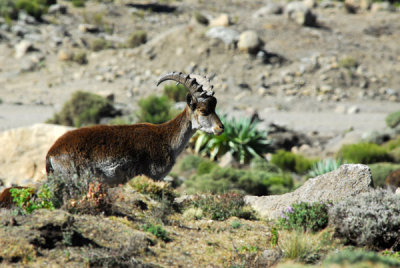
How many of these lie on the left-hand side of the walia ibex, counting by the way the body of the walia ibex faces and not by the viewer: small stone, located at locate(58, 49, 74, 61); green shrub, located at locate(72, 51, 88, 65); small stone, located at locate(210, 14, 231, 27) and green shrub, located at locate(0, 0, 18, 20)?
4

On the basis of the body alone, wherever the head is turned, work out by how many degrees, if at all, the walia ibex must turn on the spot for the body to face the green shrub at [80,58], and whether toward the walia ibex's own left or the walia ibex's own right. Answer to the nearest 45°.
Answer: approximately 90° to the walia ibex's own left

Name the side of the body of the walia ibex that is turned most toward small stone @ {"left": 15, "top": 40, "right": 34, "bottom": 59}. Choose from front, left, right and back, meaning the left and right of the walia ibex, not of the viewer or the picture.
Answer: left

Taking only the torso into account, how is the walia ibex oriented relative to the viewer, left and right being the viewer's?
facing to the right of the viewer

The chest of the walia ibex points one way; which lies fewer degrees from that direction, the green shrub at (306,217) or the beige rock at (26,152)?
the green shrub

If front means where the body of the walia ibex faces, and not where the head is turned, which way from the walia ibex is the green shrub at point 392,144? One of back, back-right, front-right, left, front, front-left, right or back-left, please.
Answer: front-left

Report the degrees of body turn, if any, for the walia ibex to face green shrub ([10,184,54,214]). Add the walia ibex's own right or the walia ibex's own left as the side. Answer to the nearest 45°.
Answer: approximately 135° to the walia ibex's own right

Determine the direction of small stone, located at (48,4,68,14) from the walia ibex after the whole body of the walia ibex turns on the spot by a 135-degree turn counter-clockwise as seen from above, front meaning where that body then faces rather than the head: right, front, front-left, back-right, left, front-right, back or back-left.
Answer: front-right

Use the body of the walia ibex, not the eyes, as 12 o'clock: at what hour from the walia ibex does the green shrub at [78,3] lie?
The green shrub is roughly at 9 o'clock from the walia ibex.

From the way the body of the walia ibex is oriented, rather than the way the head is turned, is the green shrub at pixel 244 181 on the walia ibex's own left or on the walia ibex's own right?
on the walia ibex's own left

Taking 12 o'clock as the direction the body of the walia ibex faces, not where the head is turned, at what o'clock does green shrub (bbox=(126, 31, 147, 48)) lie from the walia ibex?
The green shrub is roughly at 9 o'clock from the walia ibex.

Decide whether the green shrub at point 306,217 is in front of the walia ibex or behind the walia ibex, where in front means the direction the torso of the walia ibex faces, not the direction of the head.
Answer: in front

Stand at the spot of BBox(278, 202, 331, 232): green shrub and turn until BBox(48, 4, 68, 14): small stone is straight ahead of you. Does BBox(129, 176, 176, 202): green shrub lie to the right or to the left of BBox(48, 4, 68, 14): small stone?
left

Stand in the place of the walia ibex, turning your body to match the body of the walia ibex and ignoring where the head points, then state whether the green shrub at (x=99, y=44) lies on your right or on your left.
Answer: on your left
